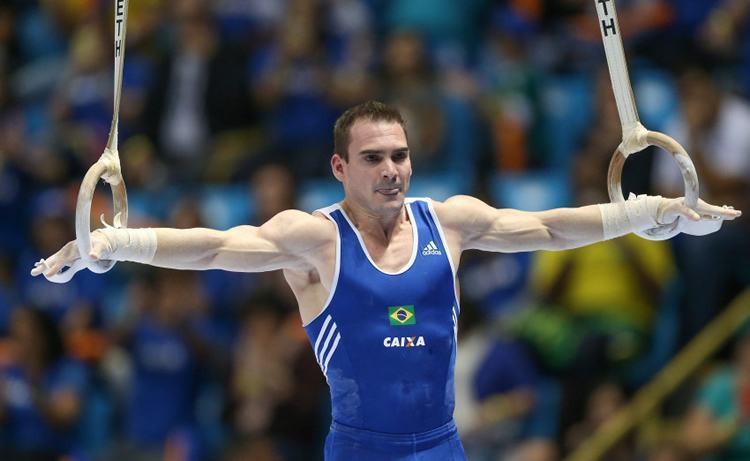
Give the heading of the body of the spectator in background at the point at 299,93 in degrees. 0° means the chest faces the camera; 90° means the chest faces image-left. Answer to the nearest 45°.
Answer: approximately 0°

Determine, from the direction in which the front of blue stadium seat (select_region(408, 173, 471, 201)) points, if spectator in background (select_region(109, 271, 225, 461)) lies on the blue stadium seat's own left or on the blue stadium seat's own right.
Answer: on the blue stadium seat's own right

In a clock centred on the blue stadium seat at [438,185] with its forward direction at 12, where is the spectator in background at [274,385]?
The spectator in background is roughly at 2 o'clock from the blue stadium seat.

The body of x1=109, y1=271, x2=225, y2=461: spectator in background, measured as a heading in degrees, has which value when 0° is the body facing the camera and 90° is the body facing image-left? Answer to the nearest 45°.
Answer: approximately 0°

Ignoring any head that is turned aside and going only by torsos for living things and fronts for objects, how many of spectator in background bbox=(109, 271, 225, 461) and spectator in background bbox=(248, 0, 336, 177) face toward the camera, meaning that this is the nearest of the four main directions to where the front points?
2
